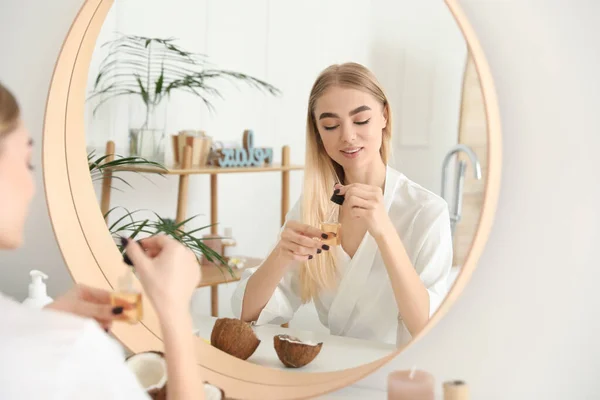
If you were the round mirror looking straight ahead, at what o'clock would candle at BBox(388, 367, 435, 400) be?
The candle is roughly at 10 o'clock from the round mirror.

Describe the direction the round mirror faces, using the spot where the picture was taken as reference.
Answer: facing the viewer and to the left of the viewer

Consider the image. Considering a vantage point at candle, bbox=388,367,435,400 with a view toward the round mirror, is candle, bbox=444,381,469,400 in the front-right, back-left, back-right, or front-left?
back-right

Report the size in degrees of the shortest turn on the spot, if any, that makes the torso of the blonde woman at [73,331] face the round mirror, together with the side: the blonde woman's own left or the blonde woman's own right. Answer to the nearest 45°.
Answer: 0° — they already face it

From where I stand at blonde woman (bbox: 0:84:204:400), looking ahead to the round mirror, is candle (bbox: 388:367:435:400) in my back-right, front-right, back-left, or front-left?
front-right

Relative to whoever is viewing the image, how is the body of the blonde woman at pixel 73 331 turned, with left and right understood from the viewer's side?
facing away from the viewer and to the right of the viewer

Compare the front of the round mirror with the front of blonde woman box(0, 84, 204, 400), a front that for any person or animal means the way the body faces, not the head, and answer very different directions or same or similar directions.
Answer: very different directions

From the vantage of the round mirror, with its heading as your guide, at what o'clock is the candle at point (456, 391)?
The candle is roughly at 10 o'clock from the round mirror.

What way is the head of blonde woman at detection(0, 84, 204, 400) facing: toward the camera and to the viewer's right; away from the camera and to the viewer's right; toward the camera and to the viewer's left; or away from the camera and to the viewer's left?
away from the camera and to the viewer's right
